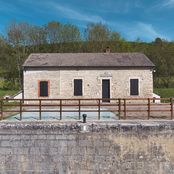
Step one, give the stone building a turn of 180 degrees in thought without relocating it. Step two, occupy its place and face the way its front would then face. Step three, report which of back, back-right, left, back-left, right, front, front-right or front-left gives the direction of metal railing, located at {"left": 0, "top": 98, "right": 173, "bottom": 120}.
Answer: back

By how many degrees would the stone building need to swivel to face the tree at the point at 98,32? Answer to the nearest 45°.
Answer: approximately 180°

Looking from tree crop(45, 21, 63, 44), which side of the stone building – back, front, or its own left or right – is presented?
back

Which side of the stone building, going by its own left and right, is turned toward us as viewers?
front

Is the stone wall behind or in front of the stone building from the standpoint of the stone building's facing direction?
in front
